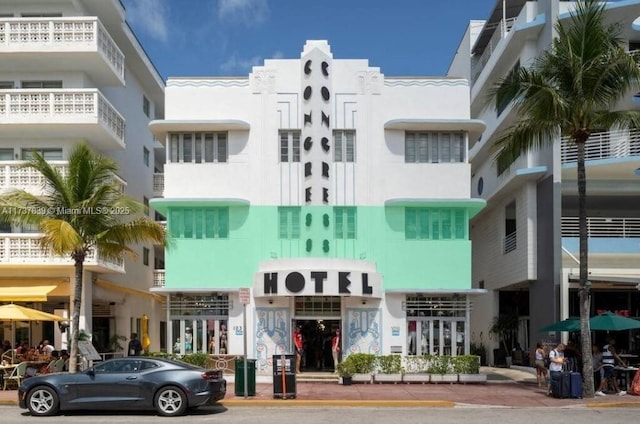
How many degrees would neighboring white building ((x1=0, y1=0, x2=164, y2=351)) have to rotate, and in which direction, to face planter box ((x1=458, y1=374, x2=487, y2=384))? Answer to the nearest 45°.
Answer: approximately 45° to its left

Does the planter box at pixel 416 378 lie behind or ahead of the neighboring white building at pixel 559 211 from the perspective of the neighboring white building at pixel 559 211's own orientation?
ahead

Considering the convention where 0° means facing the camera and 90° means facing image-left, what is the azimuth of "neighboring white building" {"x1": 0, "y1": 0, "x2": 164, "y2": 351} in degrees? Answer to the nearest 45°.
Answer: approximately 0°

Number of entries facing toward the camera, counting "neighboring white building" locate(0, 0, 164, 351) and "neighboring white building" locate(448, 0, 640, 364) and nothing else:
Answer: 2

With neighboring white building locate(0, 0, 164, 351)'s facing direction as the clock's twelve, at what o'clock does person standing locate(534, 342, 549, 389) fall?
The person standing is roughly at 10 o'clock from the neighboring white building.

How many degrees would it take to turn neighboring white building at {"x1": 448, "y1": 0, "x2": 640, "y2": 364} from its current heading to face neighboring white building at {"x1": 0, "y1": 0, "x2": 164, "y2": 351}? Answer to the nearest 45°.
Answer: approximately 45° to its right

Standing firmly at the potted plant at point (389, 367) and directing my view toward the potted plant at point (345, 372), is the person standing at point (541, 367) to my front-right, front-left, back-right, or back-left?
back-left

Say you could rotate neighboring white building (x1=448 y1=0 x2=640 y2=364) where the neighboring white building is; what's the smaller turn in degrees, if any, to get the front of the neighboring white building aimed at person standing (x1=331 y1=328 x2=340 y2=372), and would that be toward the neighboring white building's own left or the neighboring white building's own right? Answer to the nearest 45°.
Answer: approximately 45° to the neighboring white building's own right

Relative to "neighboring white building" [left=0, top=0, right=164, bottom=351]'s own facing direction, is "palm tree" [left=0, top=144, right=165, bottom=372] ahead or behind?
ahead
